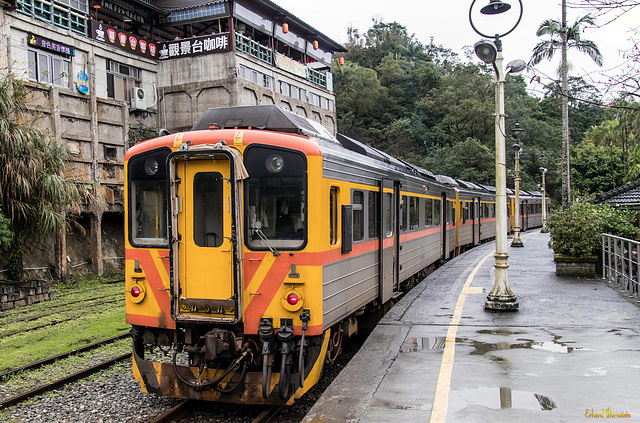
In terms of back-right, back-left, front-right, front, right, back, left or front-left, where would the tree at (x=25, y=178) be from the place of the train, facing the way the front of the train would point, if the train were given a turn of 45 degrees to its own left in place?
back-right

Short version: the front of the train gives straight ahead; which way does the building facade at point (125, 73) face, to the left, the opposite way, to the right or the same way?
to the left

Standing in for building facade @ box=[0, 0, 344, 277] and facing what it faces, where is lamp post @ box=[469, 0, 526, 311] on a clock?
The lamp post is roughly at 1 o'clock from the building facade.

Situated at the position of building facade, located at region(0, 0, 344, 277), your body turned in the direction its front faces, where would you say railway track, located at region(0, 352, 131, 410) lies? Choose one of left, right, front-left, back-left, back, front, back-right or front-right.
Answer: front-right

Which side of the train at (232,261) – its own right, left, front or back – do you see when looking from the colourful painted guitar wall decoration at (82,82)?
right

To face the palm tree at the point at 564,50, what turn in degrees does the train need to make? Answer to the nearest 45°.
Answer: approximately 180°

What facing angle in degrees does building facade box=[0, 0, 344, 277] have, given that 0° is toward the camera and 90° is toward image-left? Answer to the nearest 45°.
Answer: approximately 315°

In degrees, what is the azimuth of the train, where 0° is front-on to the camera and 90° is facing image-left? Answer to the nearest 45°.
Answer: approximately 45°

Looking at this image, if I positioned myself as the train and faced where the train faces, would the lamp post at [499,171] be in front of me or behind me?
behind

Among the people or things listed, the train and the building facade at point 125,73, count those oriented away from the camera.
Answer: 0

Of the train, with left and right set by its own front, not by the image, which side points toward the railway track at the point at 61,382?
right

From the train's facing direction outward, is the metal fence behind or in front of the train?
behind
